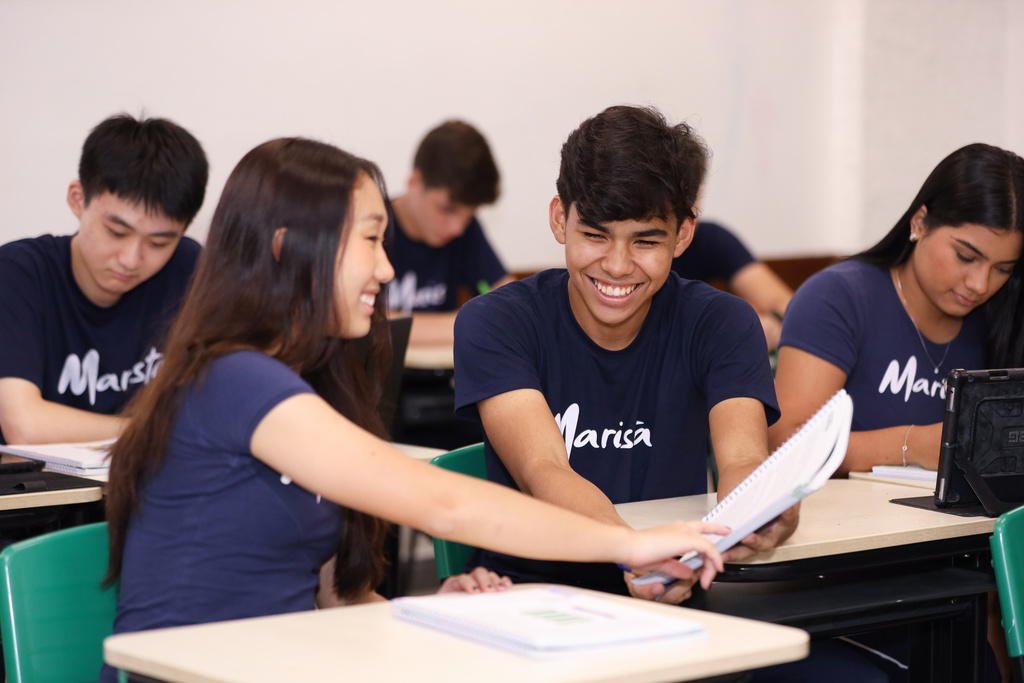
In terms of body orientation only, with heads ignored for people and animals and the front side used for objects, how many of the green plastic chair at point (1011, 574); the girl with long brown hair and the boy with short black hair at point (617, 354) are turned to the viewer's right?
1

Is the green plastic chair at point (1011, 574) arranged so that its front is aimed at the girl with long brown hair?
no

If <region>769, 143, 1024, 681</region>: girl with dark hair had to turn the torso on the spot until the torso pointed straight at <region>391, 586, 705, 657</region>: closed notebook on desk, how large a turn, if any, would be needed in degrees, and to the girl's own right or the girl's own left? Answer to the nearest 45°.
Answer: approximately 45° to the girl's own right

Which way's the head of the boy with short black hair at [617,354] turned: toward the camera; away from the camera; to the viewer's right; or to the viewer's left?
toward the camera

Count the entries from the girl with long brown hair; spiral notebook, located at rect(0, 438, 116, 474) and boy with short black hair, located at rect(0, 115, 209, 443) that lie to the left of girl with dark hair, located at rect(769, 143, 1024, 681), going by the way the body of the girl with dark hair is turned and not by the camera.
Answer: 0

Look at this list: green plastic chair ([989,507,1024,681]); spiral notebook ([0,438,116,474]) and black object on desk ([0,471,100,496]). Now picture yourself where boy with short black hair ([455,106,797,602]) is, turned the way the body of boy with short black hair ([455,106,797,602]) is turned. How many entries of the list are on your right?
2

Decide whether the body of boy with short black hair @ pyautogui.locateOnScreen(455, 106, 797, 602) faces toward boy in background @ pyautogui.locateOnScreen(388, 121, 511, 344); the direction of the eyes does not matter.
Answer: no

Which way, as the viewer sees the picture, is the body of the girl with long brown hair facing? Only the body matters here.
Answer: to the viewer's right

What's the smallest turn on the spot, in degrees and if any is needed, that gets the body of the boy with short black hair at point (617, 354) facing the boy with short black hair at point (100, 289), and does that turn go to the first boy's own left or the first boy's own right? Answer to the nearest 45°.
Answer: approximately 135° to the first boy's own right

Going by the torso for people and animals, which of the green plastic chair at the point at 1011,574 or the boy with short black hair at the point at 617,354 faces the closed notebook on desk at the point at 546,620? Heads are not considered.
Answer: the boy with short black hair

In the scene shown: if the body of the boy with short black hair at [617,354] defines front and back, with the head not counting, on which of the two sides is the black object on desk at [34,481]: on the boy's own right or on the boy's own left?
on the boy's own right

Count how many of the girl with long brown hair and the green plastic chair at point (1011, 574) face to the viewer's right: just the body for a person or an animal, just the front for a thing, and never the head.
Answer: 1

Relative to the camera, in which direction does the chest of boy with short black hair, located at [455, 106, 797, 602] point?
toward the camera
